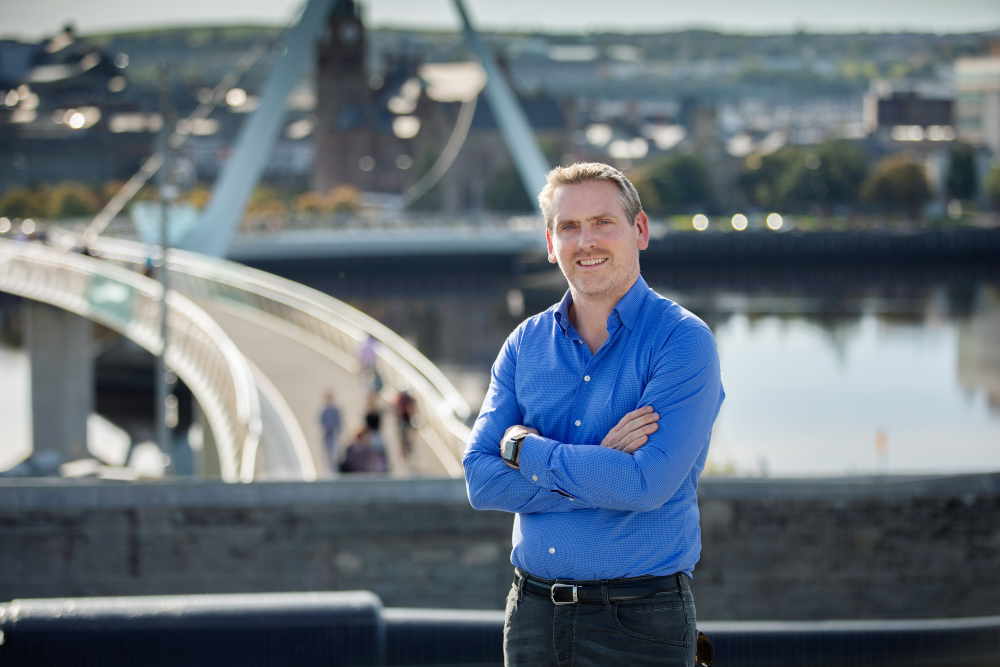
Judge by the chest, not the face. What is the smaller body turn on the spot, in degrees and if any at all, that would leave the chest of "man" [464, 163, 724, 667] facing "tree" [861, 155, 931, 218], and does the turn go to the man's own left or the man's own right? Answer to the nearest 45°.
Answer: approximately 135° to the man's own right

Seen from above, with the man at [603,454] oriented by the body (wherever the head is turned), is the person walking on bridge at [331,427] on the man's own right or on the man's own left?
on the man's own right

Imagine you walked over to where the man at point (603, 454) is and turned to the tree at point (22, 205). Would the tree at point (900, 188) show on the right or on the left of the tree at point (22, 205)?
right

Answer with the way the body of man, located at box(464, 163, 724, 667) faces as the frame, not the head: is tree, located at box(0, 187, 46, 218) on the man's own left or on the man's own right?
on the man's own right

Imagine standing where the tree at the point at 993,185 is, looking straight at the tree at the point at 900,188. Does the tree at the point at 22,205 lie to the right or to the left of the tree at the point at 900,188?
left

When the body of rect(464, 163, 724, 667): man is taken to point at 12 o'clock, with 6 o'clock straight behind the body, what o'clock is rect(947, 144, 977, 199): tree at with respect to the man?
The tree is roughly at 5 o'clock from the man.

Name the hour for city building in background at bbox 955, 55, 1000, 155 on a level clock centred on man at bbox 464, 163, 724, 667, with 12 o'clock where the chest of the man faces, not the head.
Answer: The city building in background is roughly at 5 o'clock from the man.

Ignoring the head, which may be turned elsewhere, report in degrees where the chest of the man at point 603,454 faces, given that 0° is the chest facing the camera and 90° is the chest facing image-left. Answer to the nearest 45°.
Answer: approximately 45°

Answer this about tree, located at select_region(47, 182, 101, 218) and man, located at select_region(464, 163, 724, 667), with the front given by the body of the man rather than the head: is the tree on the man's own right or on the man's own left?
on the man's own right
